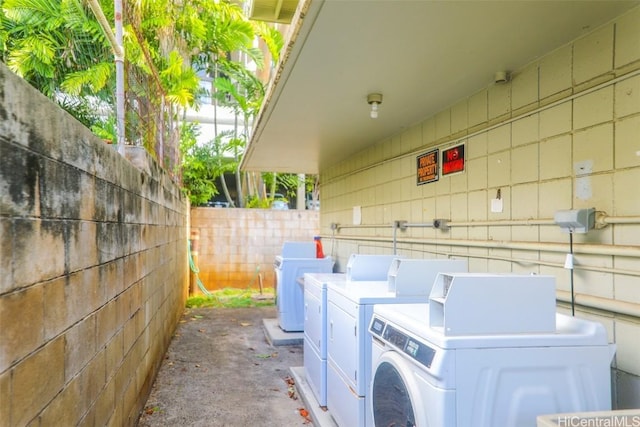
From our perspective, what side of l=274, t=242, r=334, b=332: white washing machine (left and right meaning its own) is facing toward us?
left

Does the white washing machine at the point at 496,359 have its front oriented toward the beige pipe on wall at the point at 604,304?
no

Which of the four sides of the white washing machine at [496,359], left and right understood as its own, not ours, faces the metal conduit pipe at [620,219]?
back

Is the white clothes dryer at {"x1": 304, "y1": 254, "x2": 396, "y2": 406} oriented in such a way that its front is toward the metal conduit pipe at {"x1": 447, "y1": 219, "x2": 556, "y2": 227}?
no

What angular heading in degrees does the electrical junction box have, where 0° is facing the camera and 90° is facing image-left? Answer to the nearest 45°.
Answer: approximately 45°

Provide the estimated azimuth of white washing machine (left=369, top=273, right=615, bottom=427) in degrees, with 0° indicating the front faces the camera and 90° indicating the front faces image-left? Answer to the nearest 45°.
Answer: approximately 45°

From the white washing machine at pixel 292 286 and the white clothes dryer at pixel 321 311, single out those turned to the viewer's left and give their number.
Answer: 2

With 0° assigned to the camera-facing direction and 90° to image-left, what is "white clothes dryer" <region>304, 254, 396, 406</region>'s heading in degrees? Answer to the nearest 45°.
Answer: approximately 90°

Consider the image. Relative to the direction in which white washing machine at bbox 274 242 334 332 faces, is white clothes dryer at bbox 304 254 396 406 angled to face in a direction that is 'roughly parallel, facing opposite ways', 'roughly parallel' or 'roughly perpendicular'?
roughly parallel

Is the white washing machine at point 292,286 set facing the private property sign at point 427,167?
no

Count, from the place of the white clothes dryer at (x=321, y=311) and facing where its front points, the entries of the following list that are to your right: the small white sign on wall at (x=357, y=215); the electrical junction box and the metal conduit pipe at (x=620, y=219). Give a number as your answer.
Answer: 1

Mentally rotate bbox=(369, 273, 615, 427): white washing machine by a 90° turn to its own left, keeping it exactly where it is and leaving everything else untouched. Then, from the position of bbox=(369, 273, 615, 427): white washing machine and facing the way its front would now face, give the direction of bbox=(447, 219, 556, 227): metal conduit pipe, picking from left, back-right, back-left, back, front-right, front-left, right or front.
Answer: back-left
